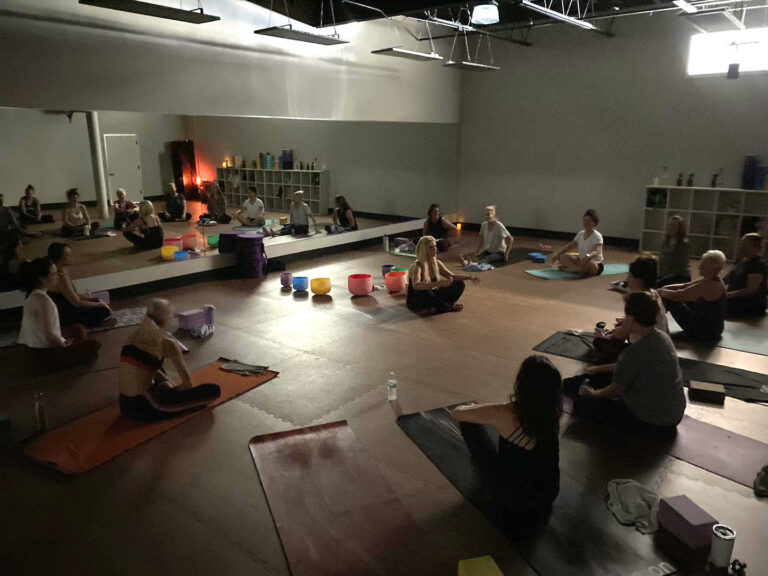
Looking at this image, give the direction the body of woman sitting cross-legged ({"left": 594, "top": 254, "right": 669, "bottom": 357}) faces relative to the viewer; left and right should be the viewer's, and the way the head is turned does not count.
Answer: facing to the left of the viewer

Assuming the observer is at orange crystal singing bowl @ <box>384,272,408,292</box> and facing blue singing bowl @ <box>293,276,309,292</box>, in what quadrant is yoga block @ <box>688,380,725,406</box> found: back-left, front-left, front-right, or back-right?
back-left

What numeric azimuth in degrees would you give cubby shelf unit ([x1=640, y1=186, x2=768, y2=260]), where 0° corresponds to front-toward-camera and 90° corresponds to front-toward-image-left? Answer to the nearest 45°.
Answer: approximately 0°

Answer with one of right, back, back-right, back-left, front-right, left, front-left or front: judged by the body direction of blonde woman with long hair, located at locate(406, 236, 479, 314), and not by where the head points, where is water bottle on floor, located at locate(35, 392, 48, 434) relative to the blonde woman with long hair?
right

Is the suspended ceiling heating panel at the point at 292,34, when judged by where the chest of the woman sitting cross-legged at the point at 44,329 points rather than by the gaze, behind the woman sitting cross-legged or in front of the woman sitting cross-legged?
in front

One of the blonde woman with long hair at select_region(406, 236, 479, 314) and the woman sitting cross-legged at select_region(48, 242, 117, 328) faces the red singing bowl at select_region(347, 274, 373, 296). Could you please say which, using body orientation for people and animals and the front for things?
the woman sitting cross-legged

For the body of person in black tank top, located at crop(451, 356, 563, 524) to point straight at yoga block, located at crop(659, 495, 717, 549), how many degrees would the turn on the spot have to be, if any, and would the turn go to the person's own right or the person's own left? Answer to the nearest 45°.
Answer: approximately 135° to the person's own right

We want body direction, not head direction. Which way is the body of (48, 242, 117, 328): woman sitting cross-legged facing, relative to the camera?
to the viewer's right

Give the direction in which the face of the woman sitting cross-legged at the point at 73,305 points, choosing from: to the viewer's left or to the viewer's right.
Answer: to the viewer's right

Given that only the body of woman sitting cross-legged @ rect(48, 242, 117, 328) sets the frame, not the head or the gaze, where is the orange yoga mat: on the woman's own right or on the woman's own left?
on the woman's own right

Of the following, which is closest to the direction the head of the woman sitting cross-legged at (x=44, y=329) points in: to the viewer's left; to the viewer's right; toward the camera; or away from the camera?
to the viewer's right
